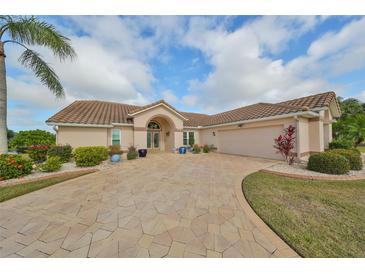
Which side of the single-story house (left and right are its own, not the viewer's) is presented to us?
front

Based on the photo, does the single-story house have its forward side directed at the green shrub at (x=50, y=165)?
no

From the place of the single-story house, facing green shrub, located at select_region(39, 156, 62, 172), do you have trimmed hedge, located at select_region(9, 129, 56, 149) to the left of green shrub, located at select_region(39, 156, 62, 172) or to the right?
right

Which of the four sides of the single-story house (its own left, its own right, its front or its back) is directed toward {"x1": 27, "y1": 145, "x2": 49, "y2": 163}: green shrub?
right

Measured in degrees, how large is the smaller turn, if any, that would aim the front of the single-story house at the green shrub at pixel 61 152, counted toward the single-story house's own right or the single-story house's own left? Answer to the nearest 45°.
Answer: approximately 90° to the single-story house's own right

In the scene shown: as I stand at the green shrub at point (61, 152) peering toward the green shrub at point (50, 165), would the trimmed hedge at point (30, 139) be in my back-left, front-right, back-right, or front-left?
back-right

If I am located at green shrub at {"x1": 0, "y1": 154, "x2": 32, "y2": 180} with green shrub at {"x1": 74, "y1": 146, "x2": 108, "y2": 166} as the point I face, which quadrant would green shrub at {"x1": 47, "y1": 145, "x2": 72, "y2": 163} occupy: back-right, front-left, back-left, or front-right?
front-left

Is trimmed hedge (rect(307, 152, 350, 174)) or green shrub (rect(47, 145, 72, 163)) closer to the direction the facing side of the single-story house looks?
the trimmed hedge

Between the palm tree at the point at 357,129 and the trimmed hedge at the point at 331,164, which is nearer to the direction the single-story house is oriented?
the trimmed hedge

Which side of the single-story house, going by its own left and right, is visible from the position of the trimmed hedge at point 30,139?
right

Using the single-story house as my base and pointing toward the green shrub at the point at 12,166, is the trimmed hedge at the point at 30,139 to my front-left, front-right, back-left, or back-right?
front-right

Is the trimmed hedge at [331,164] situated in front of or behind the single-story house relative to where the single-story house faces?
in front

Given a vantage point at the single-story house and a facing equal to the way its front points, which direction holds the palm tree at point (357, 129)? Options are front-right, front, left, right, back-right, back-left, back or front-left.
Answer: left
